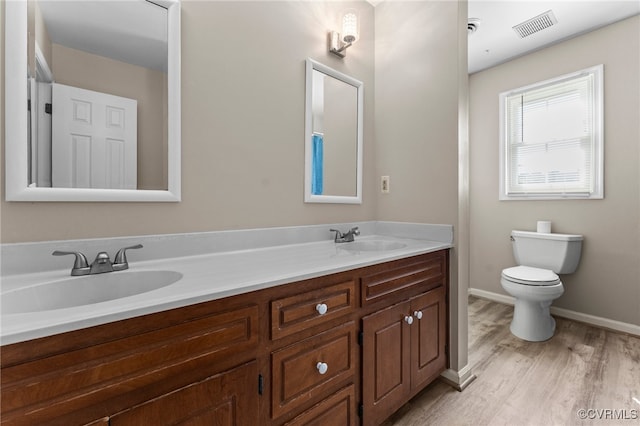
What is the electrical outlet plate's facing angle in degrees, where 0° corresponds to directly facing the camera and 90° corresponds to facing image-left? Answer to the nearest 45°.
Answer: approximately 45°

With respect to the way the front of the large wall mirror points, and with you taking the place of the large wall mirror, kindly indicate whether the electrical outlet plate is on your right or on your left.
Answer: on your left

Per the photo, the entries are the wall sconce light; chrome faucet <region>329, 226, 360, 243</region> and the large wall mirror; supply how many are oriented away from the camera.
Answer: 0

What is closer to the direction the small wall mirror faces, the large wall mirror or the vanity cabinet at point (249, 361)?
the vanity cabinet

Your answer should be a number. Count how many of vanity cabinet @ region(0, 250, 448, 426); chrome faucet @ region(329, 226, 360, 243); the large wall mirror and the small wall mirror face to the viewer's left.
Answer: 0

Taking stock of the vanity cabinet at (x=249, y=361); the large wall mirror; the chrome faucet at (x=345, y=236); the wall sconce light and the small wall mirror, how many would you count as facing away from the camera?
0

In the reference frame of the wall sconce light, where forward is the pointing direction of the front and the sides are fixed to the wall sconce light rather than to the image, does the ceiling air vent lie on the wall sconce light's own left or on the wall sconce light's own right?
on the wall sconce light's own left

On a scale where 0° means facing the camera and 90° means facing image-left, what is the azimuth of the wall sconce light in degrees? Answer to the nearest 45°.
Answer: approximately 315°

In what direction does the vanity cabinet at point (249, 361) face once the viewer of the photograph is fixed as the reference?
facing the viewer and to the right of the viewer

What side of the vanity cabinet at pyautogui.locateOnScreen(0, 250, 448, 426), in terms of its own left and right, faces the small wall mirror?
left

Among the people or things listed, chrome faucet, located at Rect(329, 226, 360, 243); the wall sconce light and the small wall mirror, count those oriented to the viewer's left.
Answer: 0

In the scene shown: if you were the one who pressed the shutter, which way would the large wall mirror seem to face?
facing the viewer
